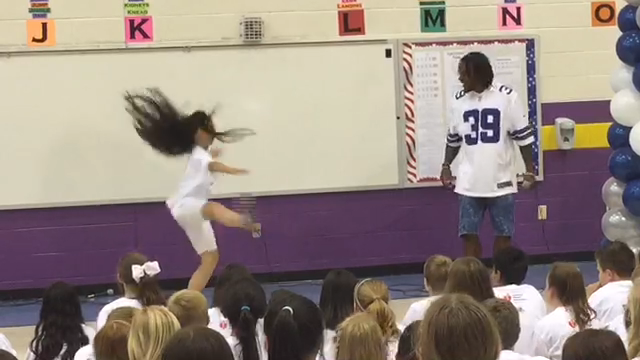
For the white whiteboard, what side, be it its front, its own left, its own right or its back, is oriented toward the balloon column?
left

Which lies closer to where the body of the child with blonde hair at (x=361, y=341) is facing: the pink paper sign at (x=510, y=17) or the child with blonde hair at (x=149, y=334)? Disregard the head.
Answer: the pink paper sign

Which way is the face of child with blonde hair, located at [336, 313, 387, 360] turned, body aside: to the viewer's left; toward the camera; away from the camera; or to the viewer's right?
away from the camera

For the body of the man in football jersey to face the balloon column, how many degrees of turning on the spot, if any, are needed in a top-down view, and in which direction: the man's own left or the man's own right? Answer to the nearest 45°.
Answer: approximately 135° to the man's own left

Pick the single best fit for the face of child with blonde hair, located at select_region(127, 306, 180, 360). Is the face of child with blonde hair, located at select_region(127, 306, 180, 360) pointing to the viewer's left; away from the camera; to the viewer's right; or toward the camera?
away from the camera

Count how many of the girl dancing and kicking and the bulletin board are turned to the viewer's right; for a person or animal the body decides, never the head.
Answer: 1

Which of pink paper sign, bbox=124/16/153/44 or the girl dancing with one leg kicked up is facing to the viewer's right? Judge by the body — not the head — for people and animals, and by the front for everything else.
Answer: the girl dancing with one leg kicked up

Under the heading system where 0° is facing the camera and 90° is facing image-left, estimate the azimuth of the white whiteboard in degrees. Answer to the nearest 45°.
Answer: approximately 0°

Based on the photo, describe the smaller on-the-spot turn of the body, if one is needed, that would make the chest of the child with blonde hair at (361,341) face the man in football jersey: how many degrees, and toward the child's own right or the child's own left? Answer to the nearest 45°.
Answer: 0° — they already face them

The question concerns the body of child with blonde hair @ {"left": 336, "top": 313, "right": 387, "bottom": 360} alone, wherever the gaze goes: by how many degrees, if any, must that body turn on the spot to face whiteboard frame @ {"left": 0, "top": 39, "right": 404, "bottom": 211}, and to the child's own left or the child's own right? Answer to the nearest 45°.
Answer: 0° — they already face it

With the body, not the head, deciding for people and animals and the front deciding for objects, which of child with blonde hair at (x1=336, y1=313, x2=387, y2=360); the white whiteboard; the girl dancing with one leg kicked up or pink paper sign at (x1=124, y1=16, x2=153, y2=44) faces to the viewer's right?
the girl dancing with one leg kicked up

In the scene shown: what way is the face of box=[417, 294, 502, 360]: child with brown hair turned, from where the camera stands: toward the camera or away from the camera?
away from the camera
